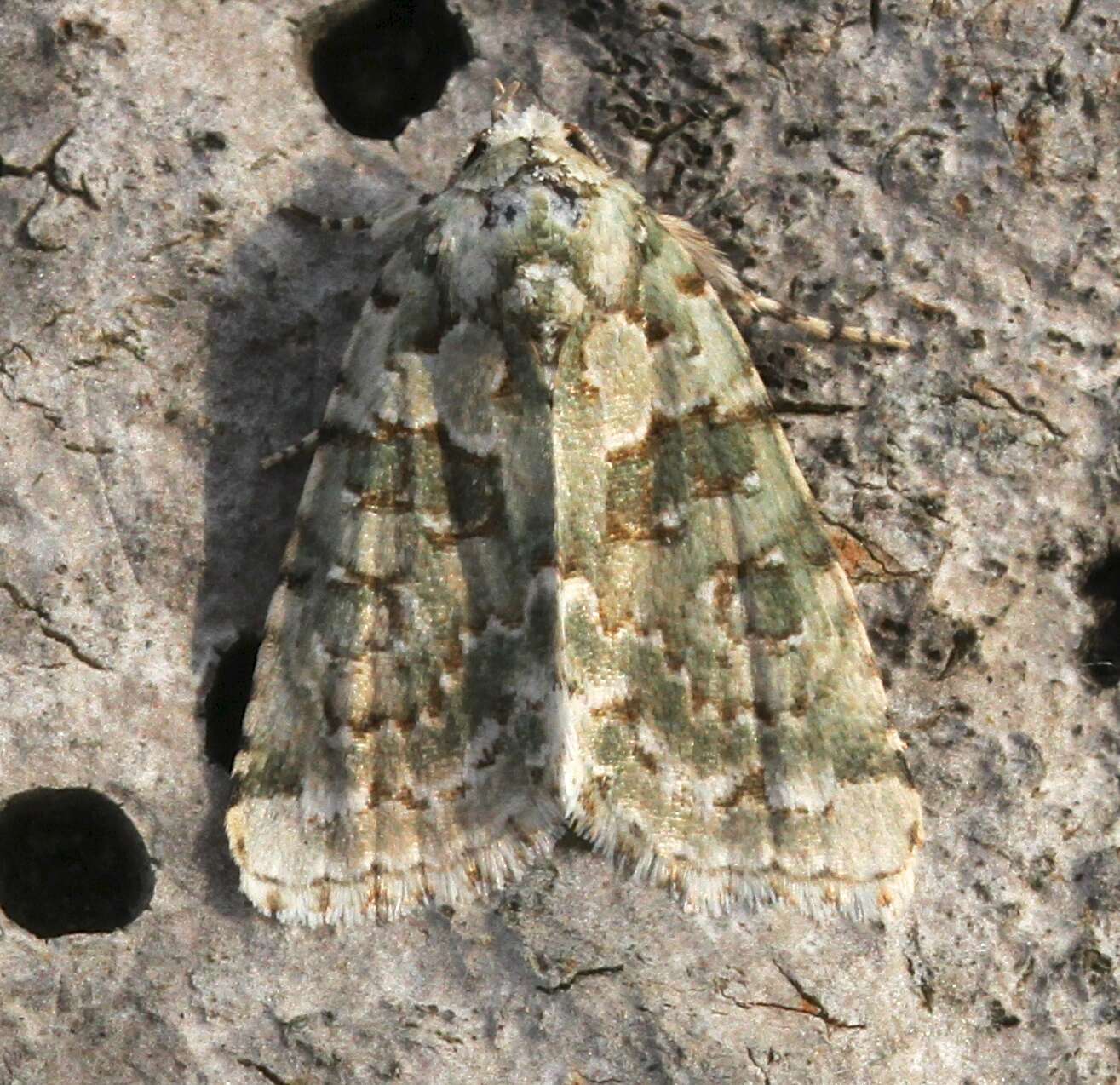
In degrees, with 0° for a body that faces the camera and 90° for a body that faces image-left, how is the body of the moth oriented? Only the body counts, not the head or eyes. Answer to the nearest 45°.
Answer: approximately 180°
